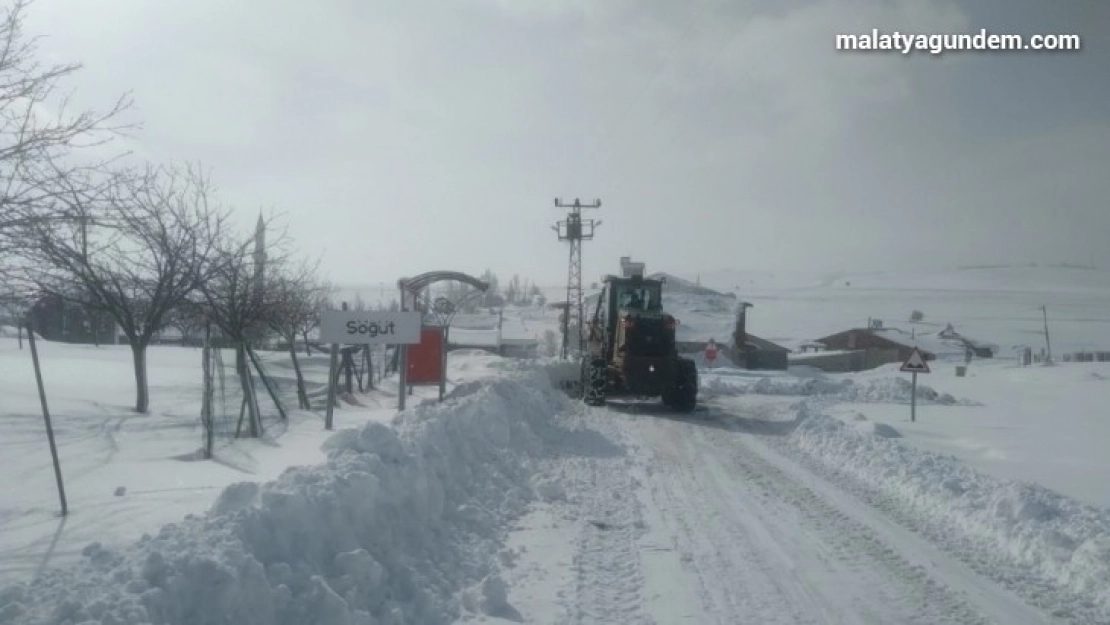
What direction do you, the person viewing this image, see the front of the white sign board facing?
facing the viewer

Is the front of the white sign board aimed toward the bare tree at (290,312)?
no

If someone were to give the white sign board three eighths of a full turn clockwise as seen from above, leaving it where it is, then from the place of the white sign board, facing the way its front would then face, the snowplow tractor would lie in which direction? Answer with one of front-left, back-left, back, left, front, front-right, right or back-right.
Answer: right

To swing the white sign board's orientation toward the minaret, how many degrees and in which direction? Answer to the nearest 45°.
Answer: approximately 135° to its right

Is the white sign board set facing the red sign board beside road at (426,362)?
no
